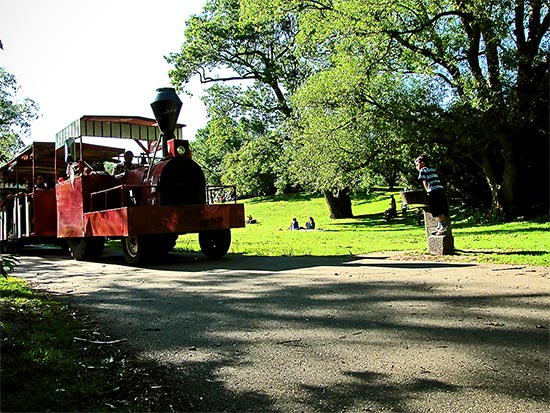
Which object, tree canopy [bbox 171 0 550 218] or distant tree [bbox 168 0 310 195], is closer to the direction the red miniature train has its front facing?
the tree canopy

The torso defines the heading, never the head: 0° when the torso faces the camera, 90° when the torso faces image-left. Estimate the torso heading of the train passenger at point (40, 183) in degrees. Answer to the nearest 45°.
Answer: approximately 315°

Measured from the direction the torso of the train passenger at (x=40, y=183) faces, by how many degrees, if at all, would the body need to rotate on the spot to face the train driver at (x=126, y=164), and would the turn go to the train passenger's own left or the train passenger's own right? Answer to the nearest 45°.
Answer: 0° — they already face them

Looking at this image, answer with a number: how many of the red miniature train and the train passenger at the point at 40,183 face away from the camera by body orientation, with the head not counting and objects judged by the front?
0

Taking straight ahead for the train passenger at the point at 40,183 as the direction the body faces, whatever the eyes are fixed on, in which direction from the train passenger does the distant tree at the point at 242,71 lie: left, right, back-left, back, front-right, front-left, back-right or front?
left

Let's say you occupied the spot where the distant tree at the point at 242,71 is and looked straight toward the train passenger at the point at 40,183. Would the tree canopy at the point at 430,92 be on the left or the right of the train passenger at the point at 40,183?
left
